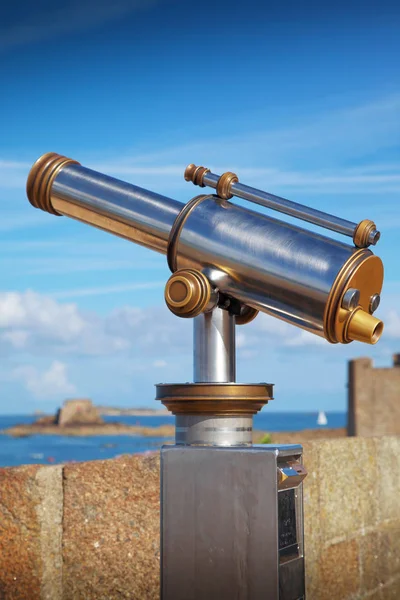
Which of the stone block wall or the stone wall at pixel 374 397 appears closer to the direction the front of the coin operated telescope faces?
the stone block wall

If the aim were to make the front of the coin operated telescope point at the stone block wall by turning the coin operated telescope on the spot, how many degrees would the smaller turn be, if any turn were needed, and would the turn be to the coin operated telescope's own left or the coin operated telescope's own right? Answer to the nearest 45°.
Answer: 0° — it already faces it

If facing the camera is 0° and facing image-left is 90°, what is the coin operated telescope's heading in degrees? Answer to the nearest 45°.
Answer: approximately 135°

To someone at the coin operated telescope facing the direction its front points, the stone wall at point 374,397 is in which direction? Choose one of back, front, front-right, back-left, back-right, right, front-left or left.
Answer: front-right
